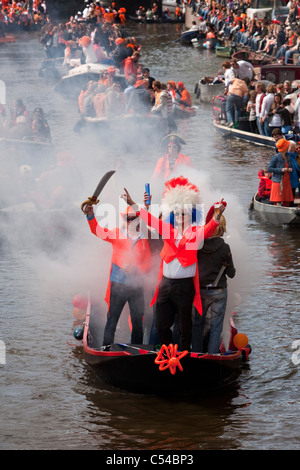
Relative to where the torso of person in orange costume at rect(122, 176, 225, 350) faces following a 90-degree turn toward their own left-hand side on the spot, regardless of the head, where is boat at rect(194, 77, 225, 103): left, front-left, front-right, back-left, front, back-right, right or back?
left

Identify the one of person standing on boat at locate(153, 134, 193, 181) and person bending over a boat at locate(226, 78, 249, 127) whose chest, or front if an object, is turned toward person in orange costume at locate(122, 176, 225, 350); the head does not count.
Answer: person standing on boat at locate(153, 134, 193, 181)

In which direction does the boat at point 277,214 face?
to the viewer's left

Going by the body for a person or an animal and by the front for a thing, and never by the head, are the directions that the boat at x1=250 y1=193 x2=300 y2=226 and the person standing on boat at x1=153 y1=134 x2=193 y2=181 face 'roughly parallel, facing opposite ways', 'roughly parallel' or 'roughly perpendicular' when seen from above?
roughly perpendicular

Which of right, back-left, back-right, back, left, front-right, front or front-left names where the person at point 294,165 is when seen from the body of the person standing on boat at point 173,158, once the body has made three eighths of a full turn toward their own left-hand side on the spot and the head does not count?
front

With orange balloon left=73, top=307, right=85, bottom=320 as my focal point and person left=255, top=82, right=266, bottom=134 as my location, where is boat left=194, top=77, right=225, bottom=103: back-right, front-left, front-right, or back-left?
back-right
